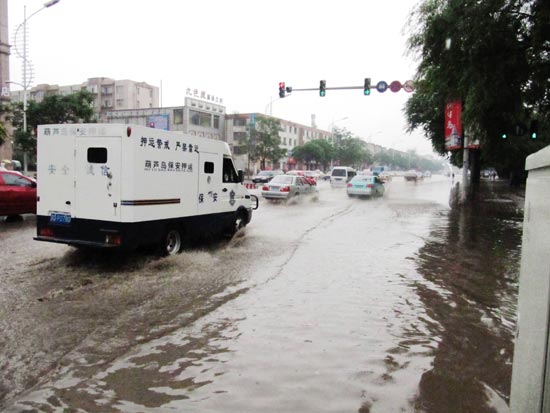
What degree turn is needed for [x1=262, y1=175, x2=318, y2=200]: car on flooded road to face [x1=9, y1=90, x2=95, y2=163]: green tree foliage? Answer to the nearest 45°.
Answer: approximately 90° to its left

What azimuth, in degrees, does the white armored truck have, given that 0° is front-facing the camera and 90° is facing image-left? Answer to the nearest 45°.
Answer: approximately 225°

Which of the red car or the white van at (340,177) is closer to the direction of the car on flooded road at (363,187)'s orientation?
the white van

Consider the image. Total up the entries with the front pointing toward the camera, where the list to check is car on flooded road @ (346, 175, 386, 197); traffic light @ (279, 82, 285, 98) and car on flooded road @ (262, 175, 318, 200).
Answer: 1

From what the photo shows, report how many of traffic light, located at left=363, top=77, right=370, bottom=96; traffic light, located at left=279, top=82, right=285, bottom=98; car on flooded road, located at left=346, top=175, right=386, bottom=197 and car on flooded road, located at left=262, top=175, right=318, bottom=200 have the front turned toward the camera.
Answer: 2

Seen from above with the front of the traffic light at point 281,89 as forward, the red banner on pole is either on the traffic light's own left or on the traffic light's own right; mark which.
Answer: on the traffic light's own left

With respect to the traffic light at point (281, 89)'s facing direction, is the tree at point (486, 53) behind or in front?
in front

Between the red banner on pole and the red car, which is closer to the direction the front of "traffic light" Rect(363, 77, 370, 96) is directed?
the red car

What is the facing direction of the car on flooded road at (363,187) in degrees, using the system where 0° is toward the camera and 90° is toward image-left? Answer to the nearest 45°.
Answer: approximately 225°

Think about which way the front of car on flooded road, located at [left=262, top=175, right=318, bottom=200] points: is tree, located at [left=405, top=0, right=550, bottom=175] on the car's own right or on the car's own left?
on the car's own right
